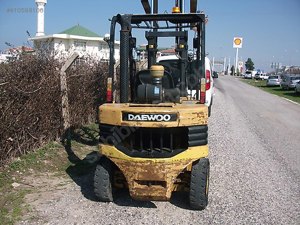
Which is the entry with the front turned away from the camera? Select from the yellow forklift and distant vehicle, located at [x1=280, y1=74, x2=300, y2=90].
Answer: the yellow forklift

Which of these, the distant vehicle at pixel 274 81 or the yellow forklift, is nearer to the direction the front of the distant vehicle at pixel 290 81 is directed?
the yellow forklift

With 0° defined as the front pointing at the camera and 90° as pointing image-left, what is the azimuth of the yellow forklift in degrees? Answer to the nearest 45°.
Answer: approximately 180°

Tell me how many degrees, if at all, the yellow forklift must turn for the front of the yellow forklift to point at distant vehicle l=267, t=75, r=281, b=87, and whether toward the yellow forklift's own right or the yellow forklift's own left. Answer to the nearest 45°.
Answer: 0° — it already faces it

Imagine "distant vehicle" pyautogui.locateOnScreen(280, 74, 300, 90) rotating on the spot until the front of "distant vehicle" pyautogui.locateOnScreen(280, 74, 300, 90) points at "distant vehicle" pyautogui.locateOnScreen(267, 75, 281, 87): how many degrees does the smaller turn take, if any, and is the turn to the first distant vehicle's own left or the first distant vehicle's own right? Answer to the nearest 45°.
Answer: approximately 135° to the first distant vehicle's own right

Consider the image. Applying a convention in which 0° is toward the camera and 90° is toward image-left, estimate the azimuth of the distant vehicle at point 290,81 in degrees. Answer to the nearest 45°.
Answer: approximately 45°

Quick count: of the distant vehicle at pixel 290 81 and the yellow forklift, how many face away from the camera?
1
